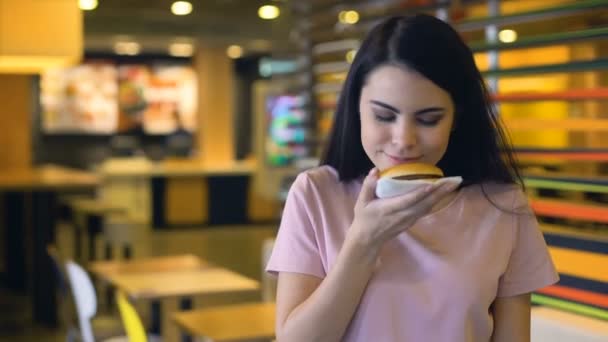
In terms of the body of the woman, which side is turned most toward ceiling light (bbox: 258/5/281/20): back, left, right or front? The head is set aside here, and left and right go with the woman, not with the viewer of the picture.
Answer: back

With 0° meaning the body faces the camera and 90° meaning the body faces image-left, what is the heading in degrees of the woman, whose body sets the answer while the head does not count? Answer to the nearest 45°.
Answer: approximately 0°

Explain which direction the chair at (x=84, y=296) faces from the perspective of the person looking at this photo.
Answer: facing to the right of the viewer
